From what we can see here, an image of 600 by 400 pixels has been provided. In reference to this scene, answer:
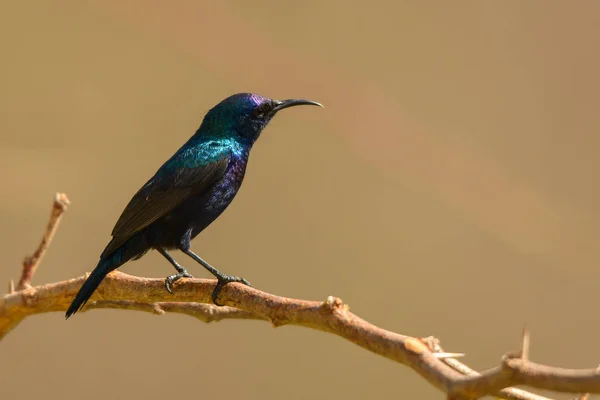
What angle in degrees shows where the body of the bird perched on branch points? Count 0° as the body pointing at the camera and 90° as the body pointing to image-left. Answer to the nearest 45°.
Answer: approximately 270°
